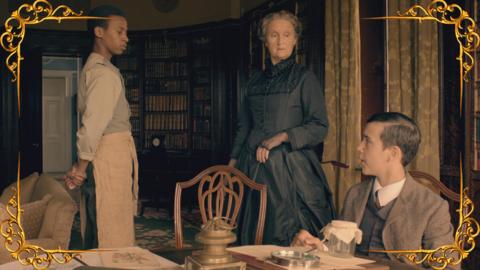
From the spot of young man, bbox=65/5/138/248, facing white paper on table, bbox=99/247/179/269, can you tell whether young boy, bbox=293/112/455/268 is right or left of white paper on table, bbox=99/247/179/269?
left

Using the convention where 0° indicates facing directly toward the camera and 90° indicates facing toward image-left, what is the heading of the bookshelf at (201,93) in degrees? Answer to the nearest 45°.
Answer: approximately 0°

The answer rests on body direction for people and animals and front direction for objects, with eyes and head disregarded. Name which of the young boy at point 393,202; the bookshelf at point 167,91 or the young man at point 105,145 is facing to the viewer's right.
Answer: the young man at point 105,145

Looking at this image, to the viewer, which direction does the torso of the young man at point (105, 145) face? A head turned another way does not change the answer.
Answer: to the viewer's right

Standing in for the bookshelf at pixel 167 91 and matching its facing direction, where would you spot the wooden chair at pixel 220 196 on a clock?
The wooden chair is roughly at 12 o'clock from the bookshelf.

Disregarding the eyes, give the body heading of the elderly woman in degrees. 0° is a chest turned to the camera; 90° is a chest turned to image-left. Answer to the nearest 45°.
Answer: approximately 45°
